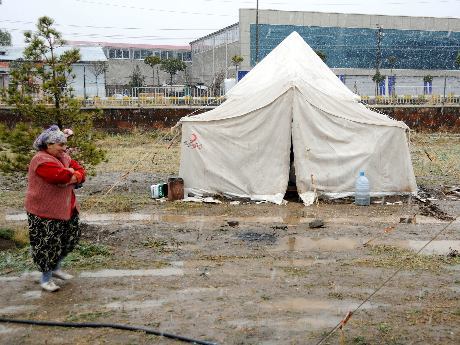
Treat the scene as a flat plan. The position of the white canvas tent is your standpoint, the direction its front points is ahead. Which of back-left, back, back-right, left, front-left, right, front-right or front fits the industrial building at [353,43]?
back

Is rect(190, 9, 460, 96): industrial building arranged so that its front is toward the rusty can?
yes

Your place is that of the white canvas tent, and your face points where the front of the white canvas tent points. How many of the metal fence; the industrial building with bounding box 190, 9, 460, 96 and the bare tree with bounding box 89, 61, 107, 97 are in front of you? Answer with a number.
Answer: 0

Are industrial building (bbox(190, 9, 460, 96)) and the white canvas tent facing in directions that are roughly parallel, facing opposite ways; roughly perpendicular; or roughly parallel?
roughly parallel

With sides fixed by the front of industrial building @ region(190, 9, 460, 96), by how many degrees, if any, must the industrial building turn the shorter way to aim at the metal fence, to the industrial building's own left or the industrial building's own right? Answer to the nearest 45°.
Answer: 0° — it already faces it

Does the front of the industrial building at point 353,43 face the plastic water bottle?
yes

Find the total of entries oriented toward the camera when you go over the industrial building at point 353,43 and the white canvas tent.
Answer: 2

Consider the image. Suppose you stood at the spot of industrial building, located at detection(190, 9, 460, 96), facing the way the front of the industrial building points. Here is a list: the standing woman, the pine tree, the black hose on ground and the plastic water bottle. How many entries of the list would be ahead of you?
4

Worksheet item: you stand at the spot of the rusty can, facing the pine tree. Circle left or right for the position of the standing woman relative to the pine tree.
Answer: left

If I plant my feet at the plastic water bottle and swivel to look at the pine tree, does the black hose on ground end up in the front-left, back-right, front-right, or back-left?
front-left

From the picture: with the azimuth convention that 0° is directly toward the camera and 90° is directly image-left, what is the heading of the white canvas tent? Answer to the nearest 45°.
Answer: approximately 0°

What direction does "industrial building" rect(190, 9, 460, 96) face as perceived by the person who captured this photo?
facing the viewer

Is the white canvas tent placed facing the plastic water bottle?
no

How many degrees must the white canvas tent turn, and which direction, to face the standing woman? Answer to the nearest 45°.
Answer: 0° — it already faces them

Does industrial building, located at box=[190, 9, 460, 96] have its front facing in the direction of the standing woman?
yes

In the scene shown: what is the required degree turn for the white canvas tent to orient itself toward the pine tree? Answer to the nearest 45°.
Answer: approximately 45° to its right

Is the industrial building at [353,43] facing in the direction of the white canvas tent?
yes

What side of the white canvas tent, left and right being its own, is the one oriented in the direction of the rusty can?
right
